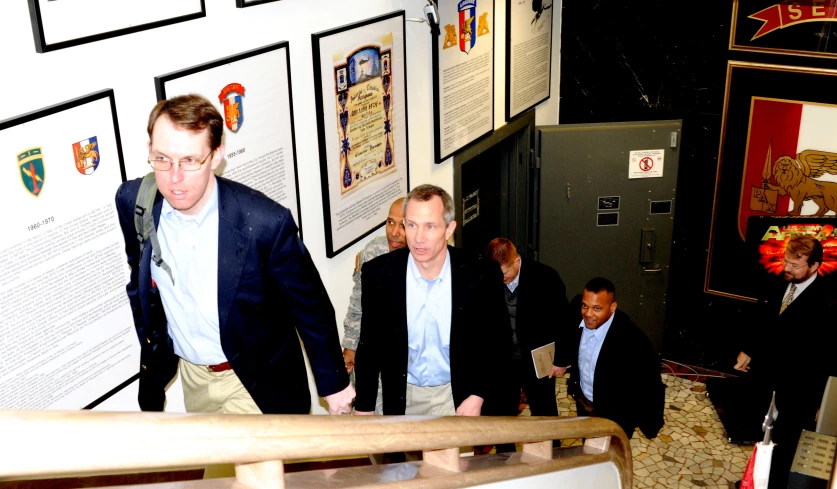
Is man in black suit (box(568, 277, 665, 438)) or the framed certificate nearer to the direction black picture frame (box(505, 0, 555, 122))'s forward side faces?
the man in black suit

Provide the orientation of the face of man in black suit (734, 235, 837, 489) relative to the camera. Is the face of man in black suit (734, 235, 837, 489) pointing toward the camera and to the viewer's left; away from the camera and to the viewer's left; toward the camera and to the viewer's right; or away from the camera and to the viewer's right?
toward the camera and to the viewer's left

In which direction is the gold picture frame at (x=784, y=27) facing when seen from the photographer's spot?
facing the viewer

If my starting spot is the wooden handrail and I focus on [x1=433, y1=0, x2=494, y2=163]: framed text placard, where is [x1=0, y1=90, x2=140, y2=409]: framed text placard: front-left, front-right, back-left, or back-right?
front-left

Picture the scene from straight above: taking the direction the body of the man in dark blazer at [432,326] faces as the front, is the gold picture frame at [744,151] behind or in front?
behind

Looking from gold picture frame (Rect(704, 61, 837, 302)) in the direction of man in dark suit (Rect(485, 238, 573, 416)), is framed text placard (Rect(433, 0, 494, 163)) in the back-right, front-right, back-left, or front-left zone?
front-right

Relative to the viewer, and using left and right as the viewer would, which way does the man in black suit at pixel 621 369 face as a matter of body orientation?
facing the viewer and to the left of the viewer

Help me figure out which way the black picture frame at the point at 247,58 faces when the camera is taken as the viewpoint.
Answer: facing the viewer and to the right of the viewer

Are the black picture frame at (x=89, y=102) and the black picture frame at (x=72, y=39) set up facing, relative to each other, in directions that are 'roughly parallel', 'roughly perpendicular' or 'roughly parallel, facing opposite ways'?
roughly parallel

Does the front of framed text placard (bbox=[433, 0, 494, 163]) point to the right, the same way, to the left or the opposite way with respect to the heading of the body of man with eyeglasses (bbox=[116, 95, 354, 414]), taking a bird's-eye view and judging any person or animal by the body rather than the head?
to the left

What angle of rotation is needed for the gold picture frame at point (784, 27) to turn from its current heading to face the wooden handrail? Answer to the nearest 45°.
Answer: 0° — it already faces it

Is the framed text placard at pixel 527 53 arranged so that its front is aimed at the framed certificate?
no

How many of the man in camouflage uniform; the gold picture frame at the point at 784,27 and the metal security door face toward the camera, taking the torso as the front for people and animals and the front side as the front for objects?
3

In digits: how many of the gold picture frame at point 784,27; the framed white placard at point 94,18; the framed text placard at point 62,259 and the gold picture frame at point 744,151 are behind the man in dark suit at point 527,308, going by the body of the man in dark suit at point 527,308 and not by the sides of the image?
2

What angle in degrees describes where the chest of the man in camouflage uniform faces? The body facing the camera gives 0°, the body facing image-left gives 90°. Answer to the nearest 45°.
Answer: approximately 0°

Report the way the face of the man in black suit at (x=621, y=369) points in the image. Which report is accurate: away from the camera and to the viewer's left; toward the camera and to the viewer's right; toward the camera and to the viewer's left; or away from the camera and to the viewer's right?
toward the camera and to the viewer's left

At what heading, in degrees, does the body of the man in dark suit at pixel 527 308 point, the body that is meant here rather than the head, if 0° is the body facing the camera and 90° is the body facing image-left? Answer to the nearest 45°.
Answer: approximately 45°
